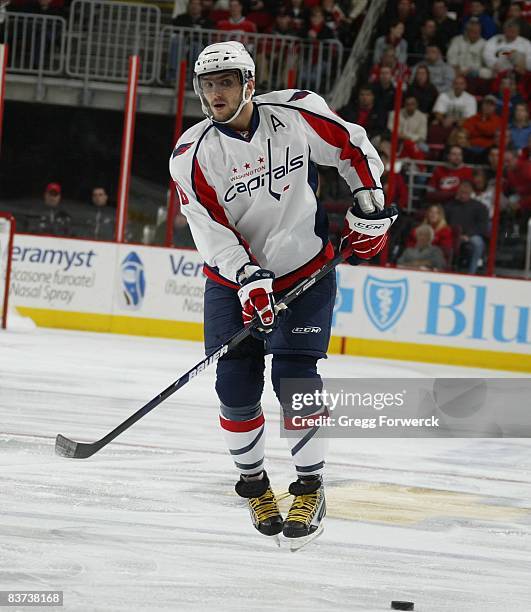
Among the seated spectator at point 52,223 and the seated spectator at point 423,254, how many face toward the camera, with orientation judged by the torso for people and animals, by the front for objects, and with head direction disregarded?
2

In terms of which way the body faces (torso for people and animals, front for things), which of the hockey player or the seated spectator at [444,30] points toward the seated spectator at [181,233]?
the seated spectator at [444,30]

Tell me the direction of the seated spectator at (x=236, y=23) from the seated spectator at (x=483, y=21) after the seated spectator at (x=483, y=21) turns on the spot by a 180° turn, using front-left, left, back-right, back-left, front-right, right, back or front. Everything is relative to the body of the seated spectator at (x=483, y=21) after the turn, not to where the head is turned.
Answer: left

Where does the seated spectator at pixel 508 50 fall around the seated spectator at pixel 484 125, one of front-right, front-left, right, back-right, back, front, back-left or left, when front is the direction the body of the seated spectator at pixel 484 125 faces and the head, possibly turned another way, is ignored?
back-right

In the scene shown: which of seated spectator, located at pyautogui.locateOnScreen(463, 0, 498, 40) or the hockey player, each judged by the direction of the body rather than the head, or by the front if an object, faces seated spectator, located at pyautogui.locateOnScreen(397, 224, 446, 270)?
seated spectator, located at pyautogui.locateOnScreen(463, 0, 498, 40)

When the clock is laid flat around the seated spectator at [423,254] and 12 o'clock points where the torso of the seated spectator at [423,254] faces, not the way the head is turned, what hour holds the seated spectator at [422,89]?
the seated spectator at [422,89] is roughly at 6 o'clock from the seated spectator at [423,254].

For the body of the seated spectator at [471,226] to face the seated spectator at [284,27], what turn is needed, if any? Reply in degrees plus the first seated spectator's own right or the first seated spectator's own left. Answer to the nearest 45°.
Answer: approximately 90° to the first seated spectator's own right
